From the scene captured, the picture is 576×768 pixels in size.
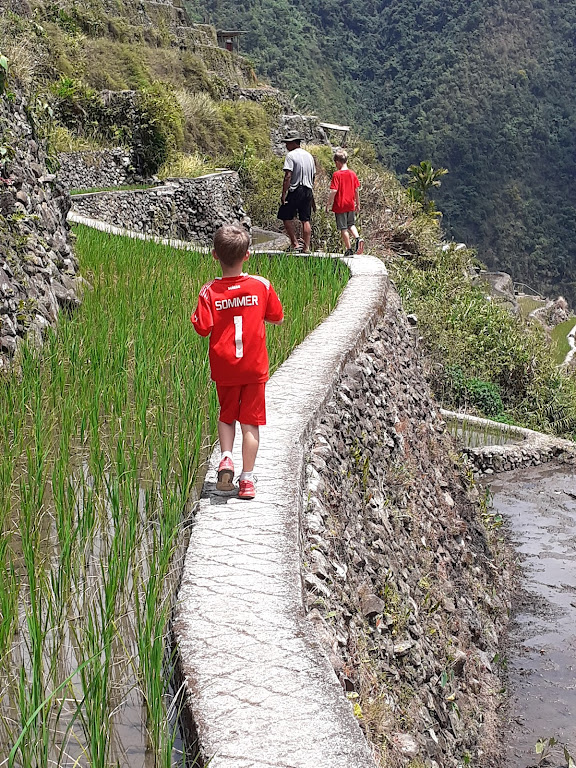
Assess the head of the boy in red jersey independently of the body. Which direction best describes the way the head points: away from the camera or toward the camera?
away from the camera

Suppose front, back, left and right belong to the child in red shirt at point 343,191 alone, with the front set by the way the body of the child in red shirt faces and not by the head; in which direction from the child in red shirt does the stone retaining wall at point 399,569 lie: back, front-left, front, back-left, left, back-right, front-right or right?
back-left

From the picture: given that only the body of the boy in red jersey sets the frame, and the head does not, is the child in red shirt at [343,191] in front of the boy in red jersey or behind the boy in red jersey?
in front

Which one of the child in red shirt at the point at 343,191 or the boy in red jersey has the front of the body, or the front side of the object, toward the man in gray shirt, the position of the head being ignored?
the boy in red jersey

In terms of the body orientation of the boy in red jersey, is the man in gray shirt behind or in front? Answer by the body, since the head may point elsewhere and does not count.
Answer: in front

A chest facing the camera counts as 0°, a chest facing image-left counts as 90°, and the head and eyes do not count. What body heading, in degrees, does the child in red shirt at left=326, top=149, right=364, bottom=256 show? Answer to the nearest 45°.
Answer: approximately 135°

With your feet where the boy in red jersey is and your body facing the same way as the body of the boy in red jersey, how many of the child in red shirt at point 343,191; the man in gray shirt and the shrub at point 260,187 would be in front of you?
3

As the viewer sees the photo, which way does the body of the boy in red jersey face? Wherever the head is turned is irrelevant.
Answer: away from the camera

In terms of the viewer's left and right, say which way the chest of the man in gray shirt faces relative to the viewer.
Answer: facing away from the viewer and to the left of the viewer

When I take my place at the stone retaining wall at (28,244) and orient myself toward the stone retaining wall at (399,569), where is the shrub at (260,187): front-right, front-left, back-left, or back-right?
back-left
